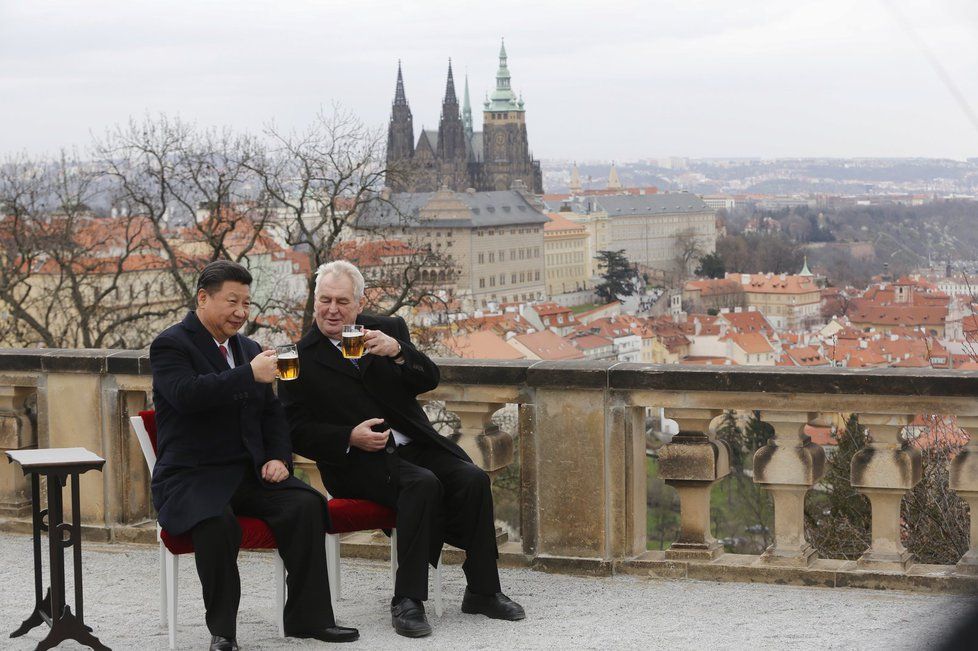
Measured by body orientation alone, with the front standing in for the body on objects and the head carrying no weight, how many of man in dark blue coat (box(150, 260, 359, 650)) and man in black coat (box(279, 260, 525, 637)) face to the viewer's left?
0

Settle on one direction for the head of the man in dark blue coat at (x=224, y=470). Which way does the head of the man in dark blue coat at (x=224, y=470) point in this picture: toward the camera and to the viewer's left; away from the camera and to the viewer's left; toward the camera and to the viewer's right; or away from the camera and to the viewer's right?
toward the camera and to the viewer's right

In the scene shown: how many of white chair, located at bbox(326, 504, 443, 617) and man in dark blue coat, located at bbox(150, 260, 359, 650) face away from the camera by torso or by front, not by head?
0

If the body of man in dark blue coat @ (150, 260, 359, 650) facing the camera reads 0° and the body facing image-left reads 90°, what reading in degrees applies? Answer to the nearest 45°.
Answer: approximately 315°

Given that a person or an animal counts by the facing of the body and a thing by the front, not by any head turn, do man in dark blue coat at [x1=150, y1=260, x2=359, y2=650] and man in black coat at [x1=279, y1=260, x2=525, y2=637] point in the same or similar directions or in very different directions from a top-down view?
same or similar directions

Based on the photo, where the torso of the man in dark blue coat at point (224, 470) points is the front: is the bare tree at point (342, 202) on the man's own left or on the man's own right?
on the man's own left

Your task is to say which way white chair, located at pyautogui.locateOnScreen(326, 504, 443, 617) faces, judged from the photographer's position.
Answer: facing the viewer and to the right of the viewer

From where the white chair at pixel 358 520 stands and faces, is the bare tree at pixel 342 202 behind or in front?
behind

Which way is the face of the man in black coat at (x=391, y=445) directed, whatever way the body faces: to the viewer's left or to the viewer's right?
to the viewer's left
